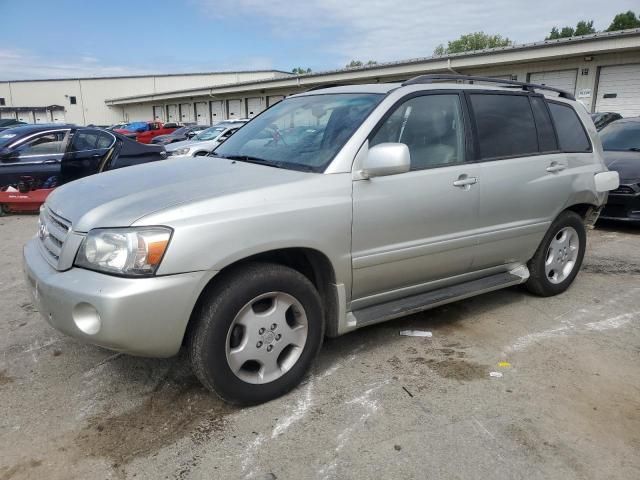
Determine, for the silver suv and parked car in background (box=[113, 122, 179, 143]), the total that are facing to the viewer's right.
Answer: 0

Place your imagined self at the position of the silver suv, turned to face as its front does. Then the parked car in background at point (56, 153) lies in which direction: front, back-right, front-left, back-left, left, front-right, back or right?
right

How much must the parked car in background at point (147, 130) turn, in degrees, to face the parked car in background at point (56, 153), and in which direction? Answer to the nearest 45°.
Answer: approximately 45° to its left

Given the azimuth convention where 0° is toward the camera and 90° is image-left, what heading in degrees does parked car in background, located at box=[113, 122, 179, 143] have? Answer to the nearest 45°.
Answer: approximately 45°

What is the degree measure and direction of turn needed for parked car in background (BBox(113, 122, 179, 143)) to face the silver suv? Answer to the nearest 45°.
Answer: approximately 45° to its left

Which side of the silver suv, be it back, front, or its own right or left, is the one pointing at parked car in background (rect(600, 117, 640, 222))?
back

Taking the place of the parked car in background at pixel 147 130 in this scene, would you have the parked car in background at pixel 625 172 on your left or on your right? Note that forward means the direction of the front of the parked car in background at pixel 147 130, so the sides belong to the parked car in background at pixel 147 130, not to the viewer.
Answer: on your left

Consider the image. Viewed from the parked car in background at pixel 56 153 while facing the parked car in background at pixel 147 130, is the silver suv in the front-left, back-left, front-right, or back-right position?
back-right

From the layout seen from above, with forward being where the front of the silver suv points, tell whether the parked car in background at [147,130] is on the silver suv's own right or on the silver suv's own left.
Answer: on the silver suv's own right

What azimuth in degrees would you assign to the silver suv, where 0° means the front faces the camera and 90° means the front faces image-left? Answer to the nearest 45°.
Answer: approximately 45°
